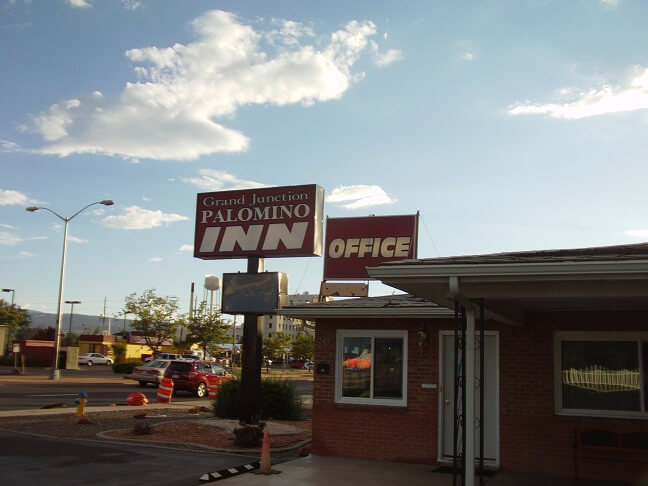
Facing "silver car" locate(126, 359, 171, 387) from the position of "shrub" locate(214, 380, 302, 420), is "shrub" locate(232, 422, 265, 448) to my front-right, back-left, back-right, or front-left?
back-left

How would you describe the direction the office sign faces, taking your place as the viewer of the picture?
facing the viewer

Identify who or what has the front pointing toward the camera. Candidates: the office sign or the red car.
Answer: the office sign

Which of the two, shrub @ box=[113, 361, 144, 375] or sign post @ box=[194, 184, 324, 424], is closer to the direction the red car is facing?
the shrub

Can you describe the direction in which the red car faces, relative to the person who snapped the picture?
facing away from the viewer and to the right of the viewer

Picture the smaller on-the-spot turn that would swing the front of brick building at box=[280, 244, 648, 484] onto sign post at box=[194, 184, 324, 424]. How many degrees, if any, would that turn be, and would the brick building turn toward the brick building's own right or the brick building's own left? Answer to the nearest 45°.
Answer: approximately 135° to the brick building's own right

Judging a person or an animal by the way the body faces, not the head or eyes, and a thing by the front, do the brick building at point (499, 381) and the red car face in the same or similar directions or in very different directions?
very different directions

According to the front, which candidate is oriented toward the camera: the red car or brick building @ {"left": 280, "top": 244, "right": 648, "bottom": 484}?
the brick building

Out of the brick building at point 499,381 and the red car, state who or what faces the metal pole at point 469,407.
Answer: the brick building
